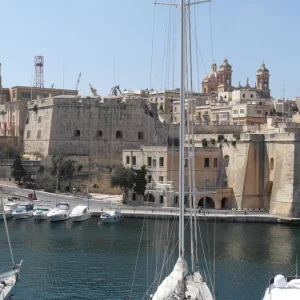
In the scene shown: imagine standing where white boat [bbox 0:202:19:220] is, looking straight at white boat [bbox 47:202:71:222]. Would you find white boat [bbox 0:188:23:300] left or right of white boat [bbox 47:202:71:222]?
right

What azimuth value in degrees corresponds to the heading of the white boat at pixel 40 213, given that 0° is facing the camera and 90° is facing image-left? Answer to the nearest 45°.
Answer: approximately 45°

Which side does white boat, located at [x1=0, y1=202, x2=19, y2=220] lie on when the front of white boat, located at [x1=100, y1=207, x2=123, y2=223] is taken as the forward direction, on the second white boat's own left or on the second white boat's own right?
on the second white boat's own right

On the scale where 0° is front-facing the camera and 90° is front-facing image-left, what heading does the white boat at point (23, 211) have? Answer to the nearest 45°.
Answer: approximately 45°

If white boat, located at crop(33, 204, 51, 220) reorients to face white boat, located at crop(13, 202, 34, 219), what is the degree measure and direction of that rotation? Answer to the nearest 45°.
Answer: approximately 90° to its right

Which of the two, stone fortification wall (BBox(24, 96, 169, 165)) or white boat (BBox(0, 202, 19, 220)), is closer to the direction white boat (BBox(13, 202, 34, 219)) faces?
the white boat

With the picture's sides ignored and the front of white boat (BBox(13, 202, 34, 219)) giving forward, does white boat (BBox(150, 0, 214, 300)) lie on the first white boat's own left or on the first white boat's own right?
on the first white boat's own left

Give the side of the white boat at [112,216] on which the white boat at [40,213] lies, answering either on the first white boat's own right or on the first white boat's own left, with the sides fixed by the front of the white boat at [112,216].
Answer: on the first white boat's own right
